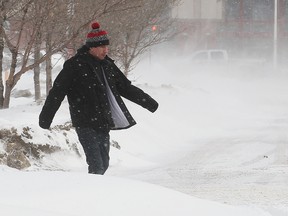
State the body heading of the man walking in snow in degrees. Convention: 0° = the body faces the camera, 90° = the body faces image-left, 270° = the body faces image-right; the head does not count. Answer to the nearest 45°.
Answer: approximately 315°

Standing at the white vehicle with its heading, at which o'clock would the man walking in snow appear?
The man walking in snow is roughly at 9 o'clock from the white vehicle.

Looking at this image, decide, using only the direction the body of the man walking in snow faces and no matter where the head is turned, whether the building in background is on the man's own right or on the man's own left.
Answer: on the man's own left

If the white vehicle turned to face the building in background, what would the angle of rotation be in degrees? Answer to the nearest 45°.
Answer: approximately 90° to its right

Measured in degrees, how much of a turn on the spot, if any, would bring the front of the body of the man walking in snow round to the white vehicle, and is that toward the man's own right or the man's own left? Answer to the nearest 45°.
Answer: approximately 135° to the man's own left

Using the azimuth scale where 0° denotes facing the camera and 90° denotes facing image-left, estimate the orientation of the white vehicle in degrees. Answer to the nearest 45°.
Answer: approximately 90°

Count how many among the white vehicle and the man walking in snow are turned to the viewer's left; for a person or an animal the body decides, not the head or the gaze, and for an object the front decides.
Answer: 1
